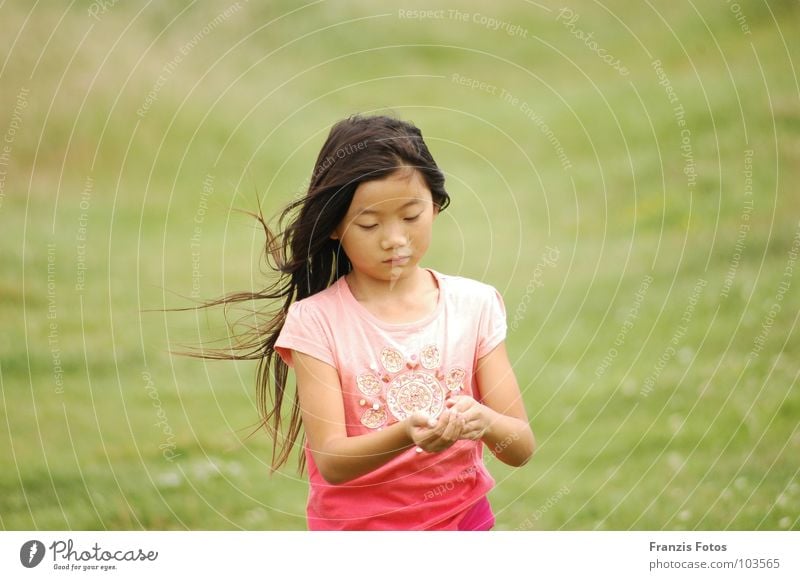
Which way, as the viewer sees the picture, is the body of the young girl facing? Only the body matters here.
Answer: toward the camera
